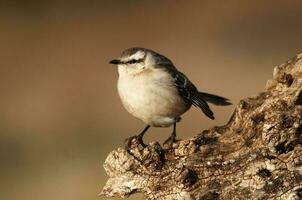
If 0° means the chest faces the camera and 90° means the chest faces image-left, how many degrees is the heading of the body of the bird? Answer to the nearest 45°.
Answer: approximately 45°
